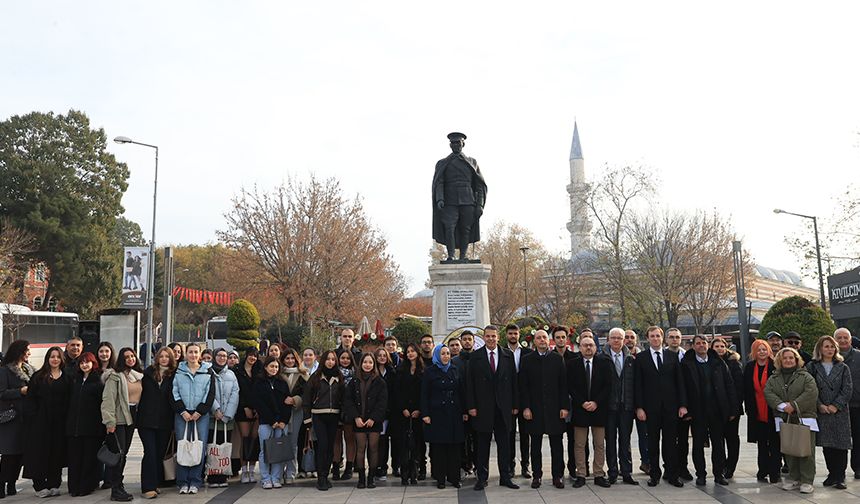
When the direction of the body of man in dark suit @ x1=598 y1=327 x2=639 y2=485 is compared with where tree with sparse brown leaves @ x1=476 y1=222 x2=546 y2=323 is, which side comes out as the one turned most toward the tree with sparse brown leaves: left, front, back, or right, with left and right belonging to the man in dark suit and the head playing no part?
back

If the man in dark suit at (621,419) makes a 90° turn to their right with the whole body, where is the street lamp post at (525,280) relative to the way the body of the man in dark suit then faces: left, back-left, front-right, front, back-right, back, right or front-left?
right

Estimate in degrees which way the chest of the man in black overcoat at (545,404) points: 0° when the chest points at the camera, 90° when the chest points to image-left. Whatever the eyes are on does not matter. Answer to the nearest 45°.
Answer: approximately 0°
